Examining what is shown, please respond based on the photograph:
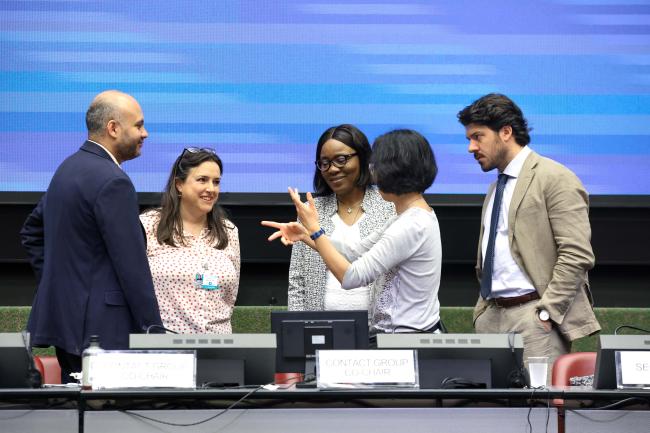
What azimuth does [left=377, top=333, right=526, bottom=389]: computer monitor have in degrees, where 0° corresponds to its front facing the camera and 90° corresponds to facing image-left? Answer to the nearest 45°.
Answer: approximately 180°

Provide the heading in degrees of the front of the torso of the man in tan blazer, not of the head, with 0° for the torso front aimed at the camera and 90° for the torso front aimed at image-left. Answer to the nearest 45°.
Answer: approximately 45°

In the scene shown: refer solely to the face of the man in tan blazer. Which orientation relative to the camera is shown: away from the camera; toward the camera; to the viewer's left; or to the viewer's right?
to the viewer's left

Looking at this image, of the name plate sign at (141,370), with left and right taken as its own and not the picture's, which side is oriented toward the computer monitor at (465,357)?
left

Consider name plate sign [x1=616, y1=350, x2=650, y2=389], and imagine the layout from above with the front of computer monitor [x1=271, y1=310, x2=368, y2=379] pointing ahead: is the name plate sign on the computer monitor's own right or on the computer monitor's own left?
on the computer monitor's own right

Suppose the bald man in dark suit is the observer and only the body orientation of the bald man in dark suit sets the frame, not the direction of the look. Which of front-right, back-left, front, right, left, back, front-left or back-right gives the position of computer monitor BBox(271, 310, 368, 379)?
right

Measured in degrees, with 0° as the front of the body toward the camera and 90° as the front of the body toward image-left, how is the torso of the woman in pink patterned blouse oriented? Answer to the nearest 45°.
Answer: approximately 315°

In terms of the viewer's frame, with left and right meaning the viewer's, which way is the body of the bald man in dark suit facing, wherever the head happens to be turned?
facing away from the viewer and to the right of the viewer
